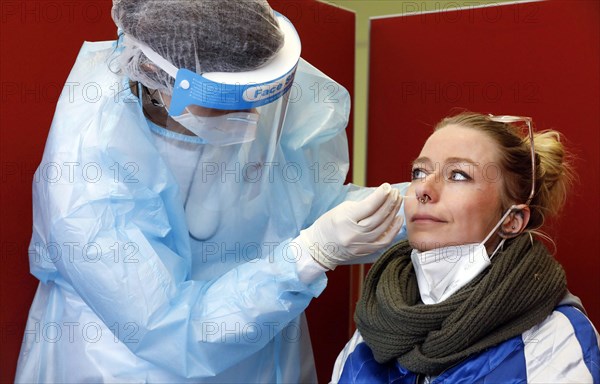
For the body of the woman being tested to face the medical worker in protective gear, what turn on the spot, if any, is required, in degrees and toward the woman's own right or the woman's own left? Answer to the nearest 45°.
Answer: approximately 45° to the woman's own right

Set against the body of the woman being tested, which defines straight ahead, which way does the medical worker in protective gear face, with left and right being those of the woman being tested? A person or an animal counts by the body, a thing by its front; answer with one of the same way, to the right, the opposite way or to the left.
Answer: to the left

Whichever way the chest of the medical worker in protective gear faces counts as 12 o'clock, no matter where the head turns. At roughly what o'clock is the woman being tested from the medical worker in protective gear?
The woman being tested is roughly at 11 o'clock from the medical worker in protective gear.

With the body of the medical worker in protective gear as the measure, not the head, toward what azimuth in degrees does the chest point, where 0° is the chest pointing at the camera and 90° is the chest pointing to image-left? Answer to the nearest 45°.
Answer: approximately 315°

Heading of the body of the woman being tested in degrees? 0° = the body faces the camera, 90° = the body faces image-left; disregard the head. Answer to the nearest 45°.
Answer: approximately 45°

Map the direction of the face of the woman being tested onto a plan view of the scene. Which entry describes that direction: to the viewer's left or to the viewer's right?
to the viewer's left
